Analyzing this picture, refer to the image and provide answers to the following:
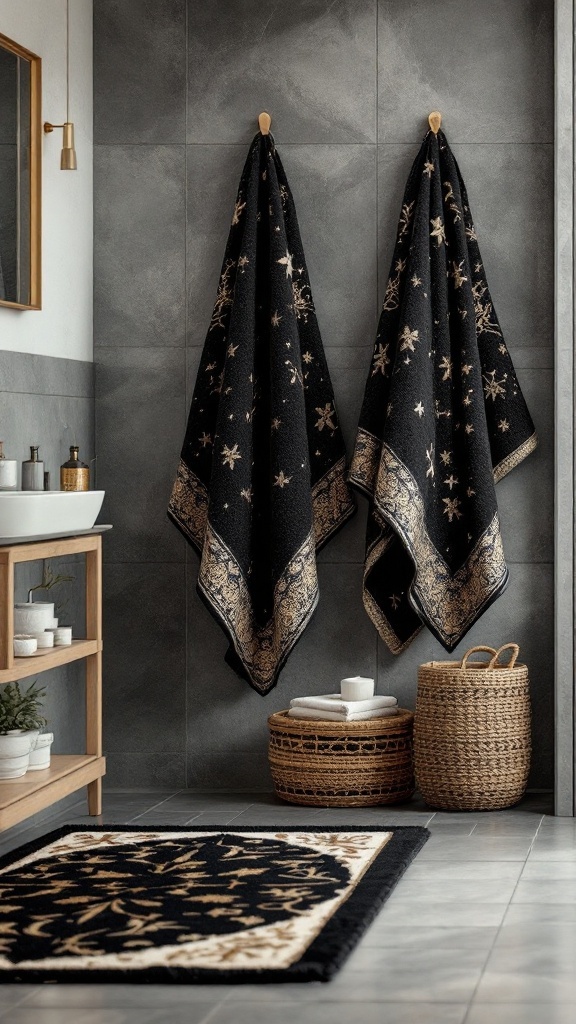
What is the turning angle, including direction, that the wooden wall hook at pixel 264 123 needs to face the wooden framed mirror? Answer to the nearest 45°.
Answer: approximately 45° to its right

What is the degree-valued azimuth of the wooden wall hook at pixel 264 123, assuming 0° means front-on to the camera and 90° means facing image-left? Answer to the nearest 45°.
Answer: approximately 0°
